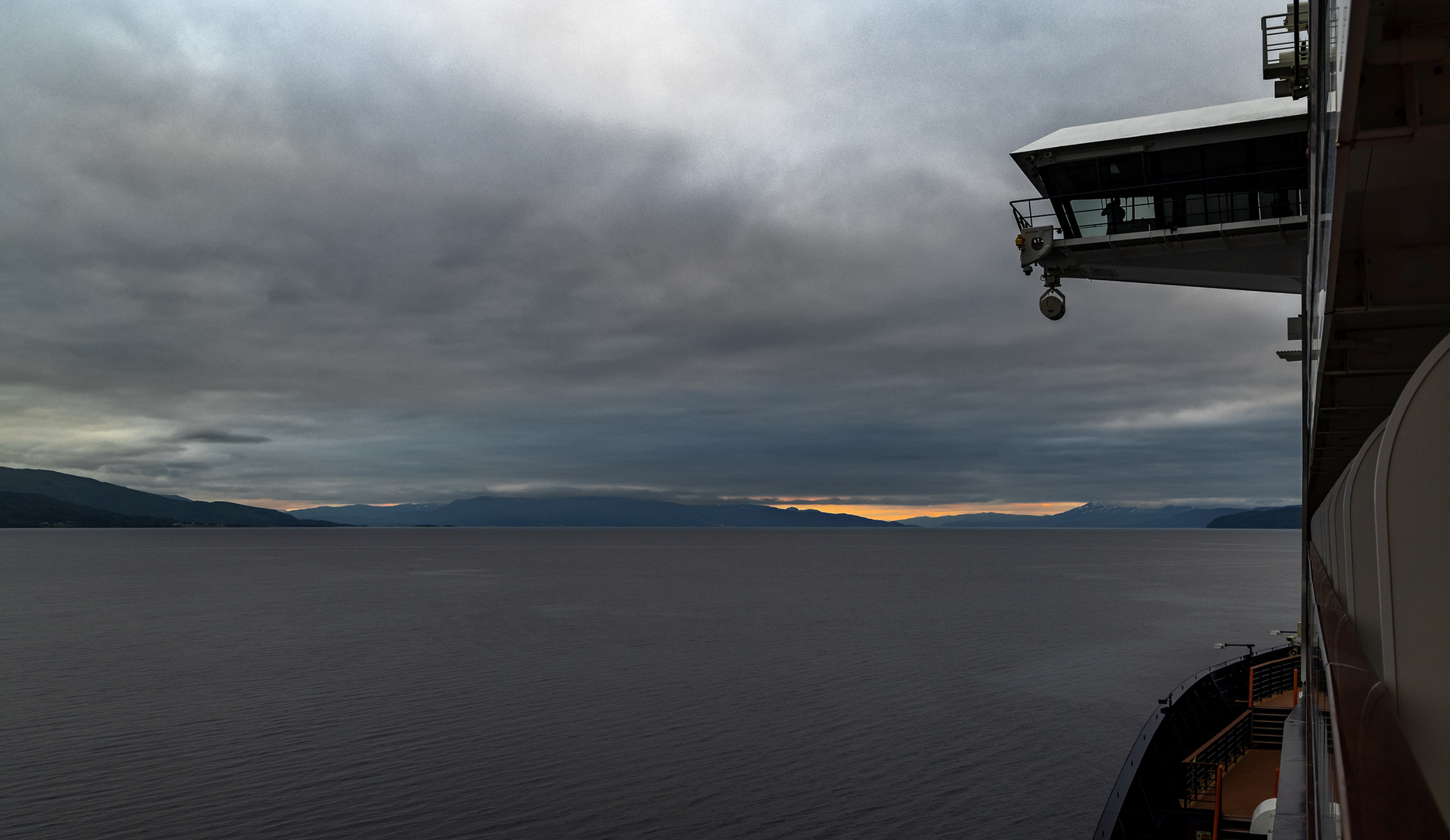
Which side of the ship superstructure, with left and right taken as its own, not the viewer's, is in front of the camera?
back
